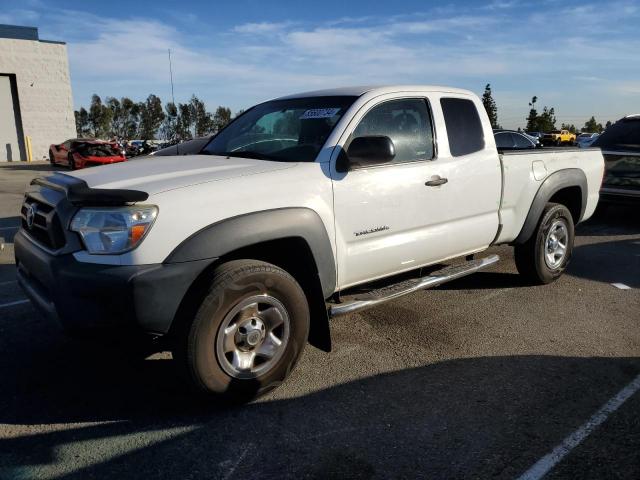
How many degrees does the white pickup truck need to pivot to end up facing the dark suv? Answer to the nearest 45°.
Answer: approximately 180°

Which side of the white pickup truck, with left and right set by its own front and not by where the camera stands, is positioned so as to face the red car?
right

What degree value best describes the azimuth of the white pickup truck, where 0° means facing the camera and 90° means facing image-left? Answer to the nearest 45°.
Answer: approximately 45°
